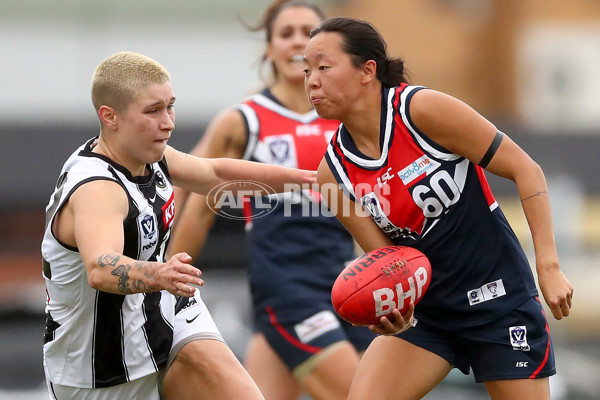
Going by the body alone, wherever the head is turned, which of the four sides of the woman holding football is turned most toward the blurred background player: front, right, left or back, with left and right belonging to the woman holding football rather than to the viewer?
right
